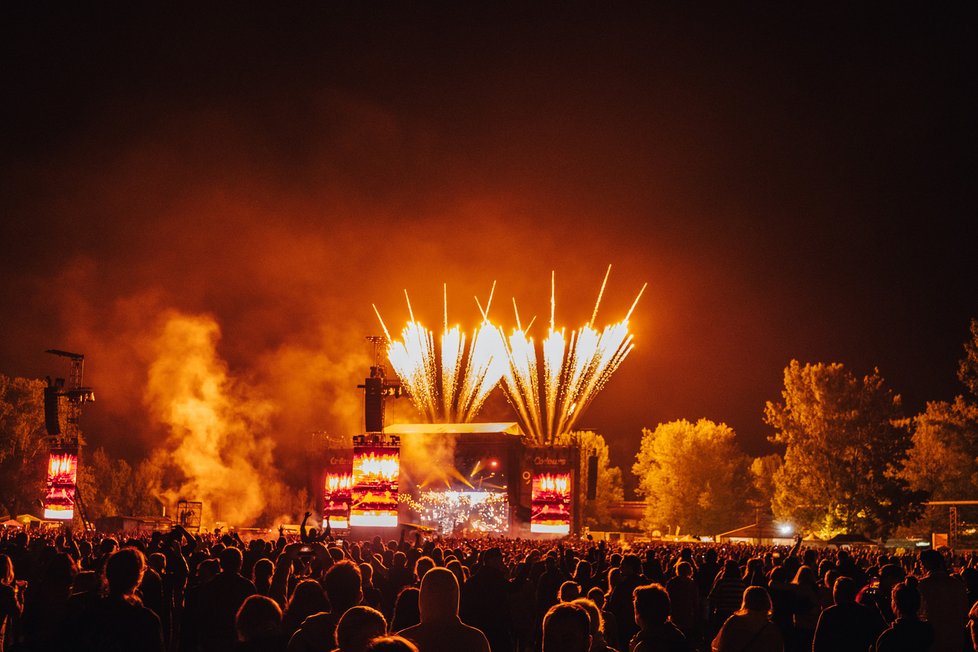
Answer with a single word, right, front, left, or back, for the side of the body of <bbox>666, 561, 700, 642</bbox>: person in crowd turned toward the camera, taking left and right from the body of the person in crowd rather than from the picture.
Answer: back

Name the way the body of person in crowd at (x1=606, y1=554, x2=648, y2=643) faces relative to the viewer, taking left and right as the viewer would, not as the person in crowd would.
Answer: facing away from the viewer

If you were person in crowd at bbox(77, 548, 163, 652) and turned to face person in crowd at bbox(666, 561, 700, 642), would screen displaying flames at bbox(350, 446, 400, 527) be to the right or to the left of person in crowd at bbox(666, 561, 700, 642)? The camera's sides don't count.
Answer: left

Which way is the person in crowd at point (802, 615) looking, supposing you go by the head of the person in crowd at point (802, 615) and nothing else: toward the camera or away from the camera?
away from the camera

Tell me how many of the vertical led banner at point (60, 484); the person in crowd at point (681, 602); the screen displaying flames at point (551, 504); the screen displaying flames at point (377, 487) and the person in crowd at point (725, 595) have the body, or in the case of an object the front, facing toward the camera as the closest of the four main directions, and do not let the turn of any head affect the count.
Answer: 3

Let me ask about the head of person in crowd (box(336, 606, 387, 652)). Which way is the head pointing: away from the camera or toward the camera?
away from the camera

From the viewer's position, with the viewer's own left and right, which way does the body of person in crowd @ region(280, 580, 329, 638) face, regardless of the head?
facing away from the viewer

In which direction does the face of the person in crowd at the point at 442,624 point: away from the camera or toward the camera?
away from the camera

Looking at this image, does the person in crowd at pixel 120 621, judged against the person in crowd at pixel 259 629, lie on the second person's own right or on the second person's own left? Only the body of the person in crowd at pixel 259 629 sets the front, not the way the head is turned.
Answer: on the second person's own left

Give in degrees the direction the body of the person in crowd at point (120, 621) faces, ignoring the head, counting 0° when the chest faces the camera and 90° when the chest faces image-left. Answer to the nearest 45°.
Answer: approximately 180°

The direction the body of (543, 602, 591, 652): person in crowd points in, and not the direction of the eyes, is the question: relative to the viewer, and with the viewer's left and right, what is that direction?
facing away from the viewer

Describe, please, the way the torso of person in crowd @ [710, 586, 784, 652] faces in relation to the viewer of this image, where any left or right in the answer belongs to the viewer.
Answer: facing away from the viewer

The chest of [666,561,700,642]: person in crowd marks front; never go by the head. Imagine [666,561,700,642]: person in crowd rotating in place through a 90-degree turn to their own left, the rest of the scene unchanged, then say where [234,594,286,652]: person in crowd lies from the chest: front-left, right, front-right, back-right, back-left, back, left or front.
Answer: front-left

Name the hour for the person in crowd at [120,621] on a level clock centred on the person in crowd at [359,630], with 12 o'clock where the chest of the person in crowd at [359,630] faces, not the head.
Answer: the person in crowd at [120,621] is roughly at 10 o'clock from the person in crowd at [359,630].

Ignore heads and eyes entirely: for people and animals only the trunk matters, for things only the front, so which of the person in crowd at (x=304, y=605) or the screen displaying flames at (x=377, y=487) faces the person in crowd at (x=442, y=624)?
the screen displaying flames
